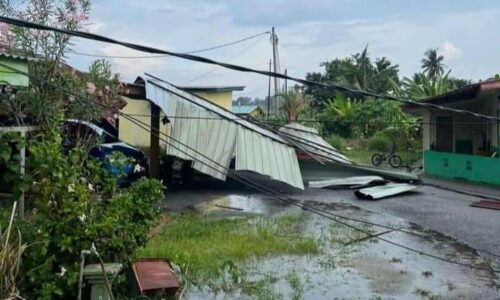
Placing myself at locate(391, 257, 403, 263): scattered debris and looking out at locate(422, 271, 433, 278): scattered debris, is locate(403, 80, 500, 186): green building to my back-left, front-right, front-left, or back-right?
back-left

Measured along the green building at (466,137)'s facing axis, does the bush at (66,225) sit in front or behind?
in front

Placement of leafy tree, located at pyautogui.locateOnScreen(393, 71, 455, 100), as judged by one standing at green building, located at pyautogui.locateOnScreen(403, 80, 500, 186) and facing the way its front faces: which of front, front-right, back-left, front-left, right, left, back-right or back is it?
back-right

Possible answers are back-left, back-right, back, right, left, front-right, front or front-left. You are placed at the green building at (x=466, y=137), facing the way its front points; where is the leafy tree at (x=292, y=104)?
right

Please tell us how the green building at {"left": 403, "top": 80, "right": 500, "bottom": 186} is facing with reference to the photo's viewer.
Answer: facing the viewer and to the left of the viewer

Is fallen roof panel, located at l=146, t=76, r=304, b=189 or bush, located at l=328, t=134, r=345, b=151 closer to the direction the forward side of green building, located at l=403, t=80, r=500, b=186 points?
the fallen roof panel

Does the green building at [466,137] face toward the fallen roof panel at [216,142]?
yes

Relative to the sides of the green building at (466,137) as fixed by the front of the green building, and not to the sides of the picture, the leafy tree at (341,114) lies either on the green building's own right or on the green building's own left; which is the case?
on the green building's own right

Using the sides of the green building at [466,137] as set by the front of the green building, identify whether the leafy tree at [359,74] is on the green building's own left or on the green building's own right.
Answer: on the green building's own right

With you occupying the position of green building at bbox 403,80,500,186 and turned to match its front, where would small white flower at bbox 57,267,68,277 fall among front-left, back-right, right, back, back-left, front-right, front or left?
front-left

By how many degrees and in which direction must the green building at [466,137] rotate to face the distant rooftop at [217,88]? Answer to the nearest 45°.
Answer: approximately 90° to its right

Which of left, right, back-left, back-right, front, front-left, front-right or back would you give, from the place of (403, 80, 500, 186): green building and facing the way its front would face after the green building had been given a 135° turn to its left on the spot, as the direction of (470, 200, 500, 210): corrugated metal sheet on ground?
right

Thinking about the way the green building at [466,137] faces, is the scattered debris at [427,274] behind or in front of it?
in front

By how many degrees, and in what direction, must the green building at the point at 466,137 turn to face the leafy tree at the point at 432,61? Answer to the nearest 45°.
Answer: approximately 135° to its right

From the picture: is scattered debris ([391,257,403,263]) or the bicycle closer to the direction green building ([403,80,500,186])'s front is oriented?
the scattered debris

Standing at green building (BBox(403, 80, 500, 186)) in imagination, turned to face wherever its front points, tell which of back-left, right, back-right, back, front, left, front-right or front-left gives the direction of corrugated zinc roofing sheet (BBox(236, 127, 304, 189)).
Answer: front
